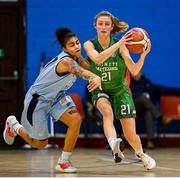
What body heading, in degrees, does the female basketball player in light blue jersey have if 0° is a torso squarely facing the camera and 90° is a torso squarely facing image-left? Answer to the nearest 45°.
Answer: approximately 315°

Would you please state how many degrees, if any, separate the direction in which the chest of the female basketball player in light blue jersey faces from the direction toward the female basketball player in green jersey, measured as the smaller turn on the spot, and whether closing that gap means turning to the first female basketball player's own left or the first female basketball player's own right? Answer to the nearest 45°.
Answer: approximately 45° to the first female basketball player's own left
